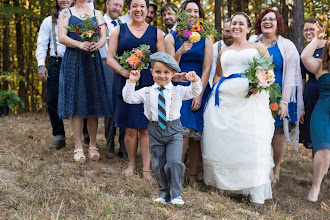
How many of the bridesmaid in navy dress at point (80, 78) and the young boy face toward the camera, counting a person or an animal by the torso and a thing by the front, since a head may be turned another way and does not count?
2

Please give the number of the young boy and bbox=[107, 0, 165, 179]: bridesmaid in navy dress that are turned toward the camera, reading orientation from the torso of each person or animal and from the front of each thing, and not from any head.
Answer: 2

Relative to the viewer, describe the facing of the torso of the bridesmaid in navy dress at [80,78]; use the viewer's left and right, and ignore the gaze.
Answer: facing the viewer

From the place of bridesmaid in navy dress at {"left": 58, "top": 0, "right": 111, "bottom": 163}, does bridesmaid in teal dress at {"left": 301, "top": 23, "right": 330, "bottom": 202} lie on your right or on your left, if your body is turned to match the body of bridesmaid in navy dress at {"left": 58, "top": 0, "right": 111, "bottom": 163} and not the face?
on your left

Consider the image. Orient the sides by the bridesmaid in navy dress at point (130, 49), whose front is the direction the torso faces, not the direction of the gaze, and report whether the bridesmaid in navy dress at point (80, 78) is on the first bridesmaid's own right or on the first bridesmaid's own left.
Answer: on the first bridesmaid's own right

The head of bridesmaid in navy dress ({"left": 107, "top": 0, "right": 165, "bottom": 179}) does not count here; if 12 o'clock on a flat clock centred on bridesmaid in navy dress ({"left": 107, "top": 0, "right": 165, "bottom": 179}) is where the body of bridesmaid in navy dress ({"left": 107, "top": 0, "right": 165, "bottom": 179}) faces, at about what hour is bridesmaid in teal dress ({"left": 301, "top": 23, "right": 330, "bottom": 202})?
bridesmaid in teal dress ({"left": 301, "top": 23, "right": 330, "bottom": 202}) is roughly at 9 o'clock from bridesmaid in navy dress ({"left": 107, "top": 0, "right": 165, "bottom": 179}).

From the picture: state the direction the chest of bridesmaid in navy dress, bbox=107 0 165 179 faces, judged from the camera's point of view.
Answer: toward the camera

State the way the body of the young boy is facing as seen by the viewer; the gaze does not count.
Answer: toward the camera

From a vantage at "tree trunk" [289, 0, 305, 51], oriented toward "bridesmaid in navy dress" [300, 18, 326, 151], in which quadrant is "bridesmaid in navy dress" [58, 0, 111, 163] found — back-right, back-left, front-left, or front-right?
front-right

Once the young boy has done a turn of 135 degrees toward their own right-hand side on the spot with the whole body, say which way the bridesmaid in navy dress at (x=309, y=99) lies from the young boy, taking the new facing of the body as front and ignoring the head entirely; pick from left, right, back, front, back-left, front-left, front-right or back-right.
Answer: right

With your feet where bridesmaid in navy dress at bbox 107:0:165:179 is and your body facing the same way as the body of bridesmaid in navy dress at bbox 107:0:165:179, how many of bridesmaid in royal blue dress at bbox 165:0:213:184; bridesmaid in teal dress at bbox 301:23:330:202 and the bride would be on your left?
3

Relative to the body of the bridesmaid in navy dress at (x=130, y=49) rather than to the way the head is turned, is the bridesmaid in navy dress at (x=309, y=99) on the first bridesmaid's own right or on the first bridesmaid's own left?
on the first bridesmaid's own left

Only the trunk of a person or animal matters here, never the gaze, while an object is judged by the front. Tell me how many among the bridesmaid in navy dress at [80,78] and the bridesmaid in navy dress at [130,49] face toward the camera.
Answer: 2
